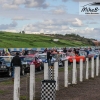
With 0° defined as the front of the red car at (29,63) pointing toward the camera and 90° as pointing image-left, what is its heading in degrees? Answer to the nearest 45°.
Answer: approximately 45°
